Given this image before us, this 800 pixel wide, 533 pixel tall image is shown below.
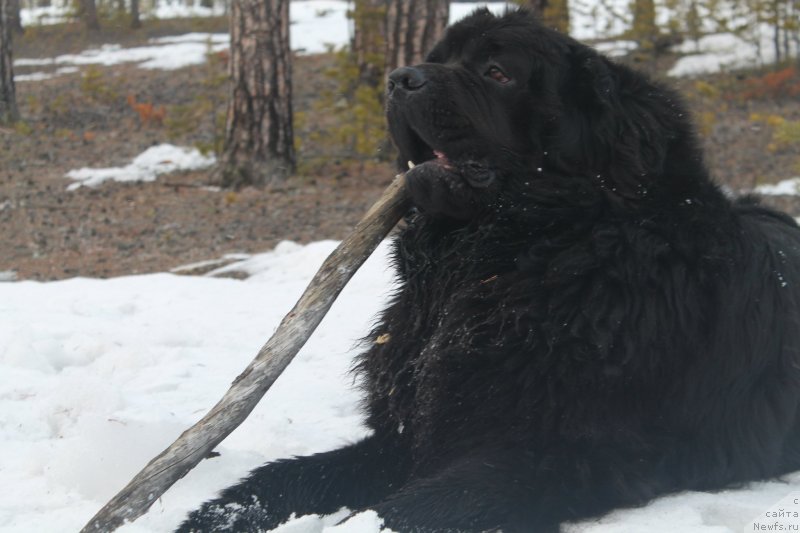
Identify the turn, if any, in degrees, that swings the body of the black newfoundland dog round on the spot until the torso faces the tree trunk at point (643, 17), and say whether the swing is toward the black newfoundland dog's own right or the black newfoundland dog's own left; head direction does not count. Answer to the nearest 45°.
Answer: approximately 135° to the black newfoundland dog's own right

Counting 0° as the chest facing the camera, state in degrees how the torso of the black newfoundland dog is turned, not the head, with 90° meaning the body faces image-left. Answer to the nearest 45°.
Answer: approximately 45°

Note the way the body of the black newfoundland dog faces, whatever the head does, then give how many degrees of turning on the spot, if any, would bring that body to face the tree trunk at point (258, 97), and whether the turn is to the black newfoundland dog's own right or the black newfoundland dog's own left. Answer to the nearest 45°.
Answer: approximately 135° to the black newfoundland dog's own right

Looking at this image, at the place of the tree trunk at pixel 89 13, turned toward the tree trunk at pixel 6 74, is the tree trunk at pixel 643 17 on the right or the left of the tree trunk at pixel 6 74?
left

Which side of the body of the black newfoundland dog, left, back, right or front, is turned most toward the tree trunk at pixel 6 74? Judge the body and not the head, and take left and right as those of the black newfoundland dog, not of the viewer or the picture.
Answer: right

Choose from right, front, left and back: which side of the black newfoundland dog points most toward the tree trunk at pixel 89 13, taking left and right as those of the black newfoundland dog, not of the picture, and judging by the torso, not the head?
right

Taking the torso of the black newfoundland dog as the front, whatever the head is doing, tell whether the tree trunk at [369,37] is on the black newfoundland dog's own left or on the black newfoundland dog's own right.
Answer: on the black newfoundland dog's own right

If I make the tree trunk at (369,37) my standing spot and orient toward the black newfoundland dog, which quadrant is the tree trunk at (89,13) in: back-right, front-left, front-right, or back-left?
back-right
